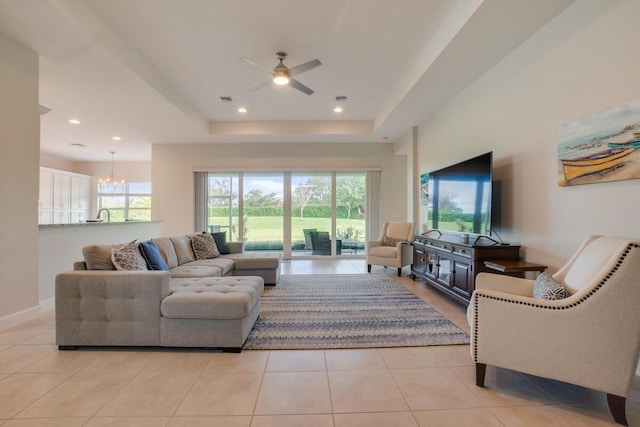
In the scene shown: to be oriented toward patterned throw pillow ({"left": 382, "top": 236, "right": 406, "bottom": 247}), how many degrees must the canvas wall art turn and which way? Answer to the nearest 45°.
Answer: approximately 90° to its right

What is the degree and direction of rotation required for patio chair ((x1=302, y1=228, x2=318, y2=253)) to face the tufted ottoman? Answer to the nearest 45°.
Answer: approximately 90° to its right

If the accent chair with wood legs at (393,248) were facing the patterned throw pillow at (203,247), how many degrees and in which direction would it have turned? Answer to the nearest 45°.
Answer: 0° — it already faces it

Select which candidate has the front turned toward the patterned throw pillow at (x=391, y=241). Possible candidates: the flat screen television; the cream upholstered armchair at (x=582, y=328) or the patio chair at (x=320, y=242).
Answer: the cream upholstered armchair

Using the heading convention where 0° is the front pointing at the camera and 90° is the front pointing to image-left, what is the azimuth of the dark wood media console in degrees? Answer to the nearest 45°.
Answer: approximately 45°

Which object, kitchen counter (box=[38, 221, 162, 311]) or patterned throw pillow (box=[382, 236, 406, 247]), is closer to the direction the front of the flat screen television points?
the kitchen counter

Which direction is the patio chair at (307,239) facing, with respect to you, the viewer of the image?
facing to the right of the viewer

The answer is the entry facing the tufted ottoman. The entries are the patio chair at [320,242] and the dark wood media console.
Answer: the dark wood media console
